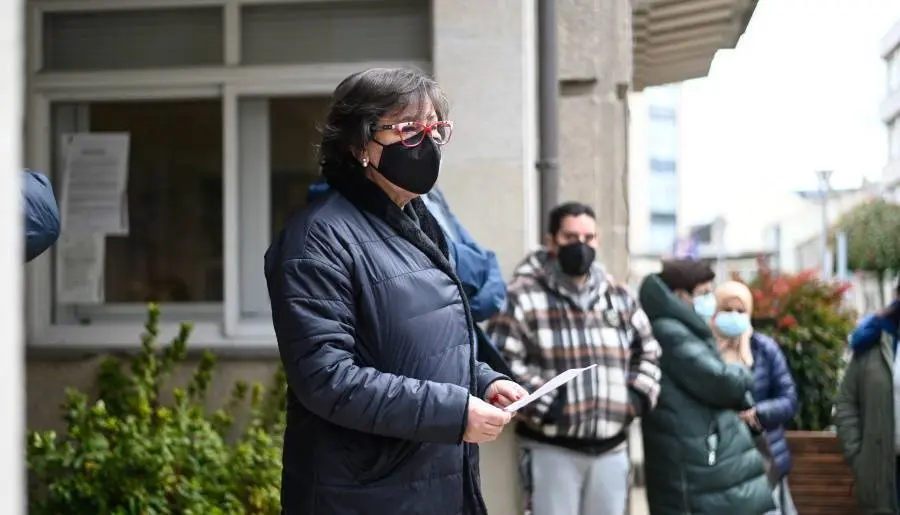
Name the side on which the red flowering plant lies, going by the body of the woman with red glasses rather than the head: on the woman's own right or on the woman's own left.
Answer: on the woman's own left

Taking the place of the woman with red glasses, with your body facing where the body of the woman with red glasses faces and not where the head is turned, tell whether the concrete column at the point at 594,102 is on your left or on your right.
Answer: on your left

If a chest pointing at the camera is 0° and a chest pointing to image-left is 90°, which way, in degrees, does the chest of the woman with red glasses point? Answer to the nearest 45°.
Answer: approximately 315°

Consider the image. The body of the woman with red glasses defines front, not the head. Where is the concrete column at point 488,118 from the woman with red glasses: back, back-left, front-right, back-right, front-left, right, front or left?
back-left

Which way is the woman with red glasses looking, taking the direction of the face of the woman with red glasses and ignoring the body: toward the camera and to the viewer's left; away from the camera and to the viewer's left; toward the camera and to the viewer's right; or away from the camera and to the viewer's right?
toward the camera and to the viewer's right

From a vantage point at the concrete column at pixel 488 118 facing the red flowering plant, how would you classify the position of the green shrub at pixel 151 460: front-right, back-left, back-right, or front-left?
back-left
